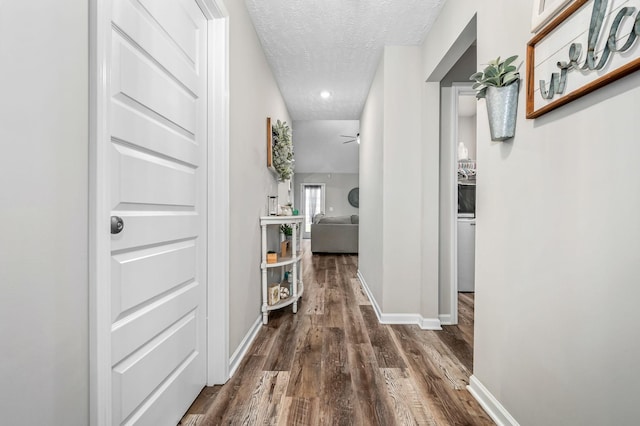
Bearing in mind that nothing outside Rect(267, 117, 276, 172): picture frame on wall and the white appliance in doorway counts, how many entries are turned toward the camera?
1

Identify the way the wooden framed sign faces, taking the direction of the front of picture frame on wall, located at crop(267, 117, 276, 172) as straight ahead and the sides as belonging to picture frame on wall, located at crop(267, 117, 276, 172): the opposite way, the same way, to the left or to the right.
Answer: the opposite way

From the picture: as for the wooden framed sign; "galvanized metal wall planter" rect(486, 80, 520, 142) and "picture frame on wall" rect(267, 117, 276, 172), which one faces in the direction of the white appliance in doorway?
the picture frame on wall

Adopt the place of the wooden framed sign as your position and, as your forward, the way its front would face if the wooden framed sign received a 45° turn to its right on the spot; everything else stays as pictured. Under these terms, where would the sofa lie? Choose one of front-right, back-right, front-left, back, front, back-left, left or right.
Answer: front-right

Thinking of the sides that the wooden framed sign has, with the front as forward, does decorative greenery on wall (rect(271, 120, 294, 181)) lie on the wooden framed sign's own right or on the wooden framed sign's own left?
on the wooden framed sign's own right

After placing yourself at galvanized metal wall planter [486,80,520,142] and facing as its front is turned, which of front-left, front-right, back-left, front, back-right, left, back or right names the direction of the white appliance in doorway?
back-right

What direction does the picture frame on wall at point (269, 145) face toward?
to the viewer's right
